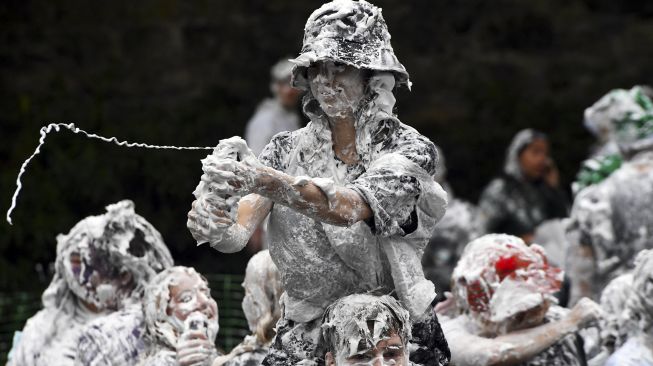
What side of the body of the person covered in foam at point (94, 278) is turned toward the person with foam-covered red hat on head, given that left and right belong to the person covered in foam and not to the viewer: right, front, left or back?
left

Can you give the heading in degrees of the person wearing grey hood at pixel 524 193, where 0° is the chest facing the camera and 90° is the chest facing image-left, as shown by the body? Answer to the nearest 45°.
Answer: approximately 315°

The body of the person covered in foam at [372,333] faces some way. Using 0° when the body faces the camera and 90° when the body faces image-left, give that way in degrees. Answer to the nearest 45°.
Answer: approximately 315°

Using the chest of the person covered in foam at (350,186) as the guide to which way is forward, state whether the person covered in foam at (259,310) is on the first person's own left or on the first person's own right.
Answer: on the first person's own right
